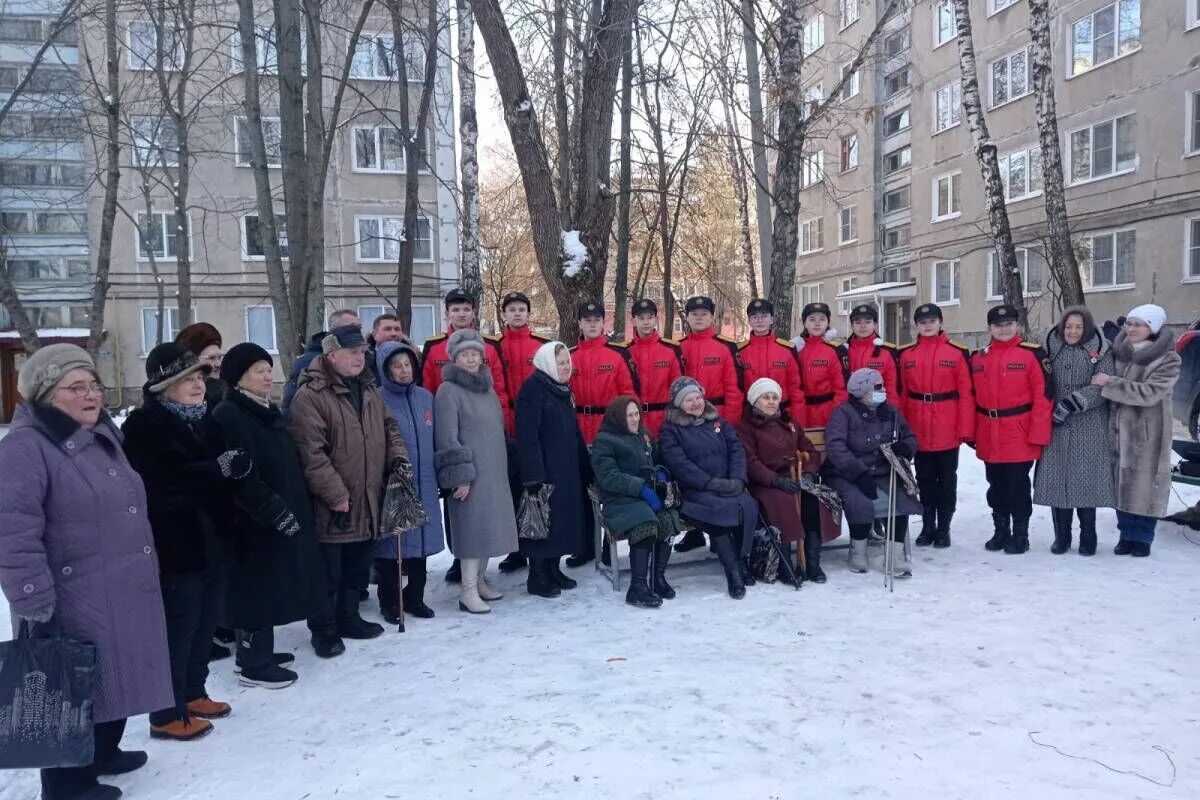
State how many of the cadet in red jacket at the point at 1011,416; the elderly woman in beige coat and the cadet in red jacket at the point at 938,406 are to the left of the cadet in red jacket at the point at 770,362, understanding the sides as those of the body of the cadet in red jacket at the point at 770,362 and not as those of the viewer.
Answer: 3

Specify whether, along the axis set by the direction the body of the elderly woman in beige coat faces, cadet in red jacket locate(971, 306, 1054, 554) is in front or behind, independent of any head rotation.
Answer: in front

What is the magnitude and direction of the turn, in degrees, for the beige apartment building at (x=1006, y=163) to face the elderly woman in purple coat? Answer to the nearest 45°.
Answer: approximately 45° to its left

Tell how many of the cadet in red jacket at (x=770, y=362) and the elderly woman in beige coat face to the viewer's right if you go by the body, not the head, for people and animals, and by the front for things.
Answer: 0

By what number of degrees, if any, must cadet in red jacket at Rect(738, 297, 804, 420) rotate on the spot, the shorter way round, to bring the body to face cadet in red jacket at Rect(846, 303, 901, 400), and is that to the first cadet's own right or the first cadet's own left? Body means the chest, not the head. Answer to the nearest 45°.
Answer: approximately 90° to the first cadet's own left

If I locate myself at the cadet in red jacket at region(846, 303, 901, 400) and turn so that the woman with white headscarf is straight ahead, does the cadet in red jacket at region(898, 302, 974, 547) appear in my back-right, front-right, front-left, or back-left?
back-left

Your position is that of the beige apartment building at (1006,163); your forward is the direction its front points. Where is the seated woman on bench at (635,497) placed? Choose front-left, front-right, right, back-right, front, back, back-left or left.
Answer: front-left

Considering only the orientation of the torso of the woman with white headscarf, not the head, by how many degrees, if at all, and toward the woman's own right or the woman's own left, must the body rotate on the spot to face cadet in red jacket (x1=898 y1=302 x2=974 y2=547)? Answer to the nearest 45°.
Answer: approximately 45° to the woman's own left

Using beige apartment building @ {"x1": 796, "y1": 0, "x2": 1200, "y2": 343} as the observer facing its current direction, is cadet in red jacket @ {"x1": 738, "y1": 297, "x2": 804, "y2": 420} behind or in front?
in front

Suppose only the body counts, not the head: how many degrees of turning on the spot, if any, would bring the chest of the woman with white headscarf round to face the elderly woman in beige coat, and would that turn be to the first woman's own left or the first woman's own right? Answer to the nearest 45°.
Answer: approximately 45° to the first woman's own left

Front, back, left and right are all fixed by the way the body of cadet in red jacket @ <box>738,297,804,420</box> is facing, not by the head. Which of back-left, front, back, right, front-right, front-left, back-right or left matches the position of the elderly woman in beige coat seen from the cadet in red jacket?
left

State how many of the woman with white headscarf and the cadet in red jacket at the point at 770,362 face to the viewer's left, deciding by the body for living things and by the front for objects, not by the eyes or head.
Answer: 0

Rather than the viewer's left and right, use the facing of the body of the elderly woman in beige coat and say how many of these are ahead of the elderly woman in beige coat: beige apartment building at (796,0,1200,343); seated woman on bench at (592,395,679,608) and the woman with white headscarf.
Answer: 2

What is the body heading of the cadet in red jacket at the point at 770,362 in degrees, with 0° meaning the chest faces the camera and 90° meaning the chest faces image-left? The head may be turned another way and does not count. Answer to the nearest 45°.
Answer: approximately 0°

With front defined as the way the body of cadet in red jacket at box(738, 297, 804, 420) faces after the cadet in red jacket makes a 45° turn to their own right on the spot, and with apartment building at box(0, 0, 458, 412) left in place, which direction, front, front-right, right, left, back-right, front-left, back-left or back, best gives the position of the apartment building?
right

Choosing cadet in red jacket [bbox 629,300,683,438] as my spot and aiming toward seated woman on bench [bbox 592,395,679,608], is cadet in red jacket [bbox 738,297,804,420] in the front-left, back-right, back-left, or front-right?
back-left
